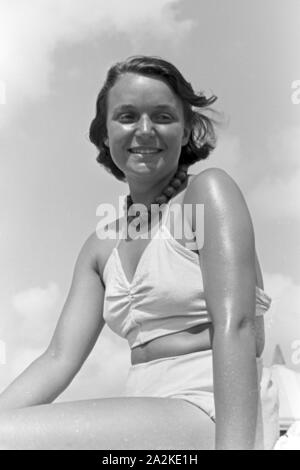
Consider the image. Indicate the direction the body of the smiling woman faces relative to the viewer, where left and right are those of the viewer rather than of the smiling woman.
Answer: facing the viewer and to the left of the viewer

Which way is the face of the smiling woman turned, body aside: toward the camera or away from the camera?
toward the camera
